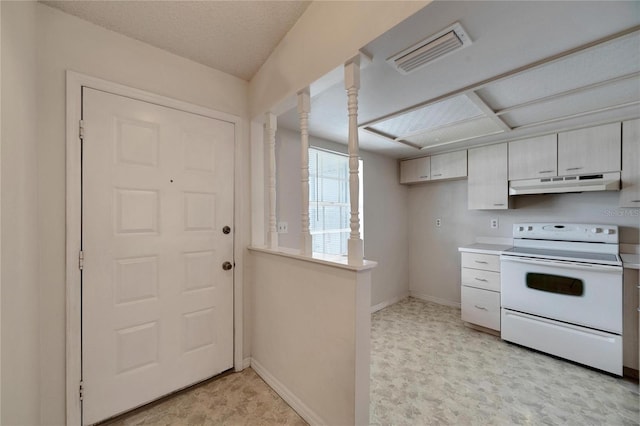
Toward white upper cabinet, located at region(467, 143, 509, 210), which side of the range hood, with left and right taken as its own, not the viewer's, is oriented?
right

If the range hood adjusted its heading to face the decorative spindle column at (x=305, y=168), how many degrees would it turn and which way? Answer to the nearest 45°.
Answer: approximately 45° to its right

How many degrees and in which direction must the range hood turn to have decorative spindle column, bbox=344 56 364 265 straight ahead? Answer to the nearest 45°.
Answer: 0° — it already faces it

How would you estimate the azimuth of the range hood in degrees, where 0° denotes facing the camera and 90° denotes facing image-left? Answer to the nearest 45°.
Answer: approximately 0°

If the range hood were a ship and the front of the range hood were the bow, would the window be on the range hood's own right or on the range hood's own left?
on the range hood's own right

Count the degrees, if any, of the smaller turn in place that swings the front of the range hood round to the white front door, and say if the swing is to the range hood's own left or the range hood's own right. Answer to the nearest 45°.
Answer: approximately 45° to the range hood's own right

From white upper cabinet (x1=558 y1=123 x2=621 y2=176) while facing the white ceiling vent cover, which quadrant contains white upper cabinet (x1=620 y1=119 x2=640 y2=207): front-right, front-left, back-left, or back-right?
back-left
